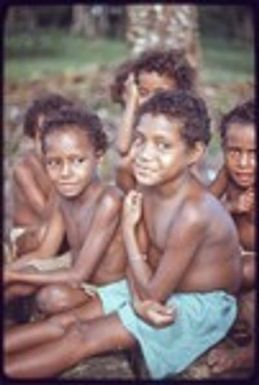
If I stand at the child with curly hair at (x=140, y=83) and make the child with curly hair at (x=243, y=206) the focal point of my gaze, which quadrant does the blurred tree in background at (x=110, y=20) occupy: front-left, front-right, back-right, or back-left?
back-left

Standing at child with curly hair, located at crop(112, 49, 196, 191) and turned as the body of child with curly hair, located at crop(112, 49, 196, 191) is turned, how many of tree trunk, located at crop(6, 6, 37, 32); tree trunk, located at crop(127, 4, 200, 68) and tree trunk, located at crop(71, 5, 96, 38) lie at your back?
3

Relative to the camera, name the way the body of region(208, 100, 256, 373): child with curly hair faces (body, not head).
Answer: toward the camera

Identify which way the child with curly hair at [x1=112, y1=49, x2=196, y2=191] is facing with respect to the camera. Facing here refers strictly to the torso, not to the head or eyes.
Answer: toward the camera

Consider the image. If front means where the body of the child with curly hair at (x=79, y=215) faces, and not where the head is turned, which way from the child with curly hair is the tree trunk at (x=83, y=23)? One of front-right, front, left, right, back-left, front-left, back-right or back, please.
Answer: back-right
